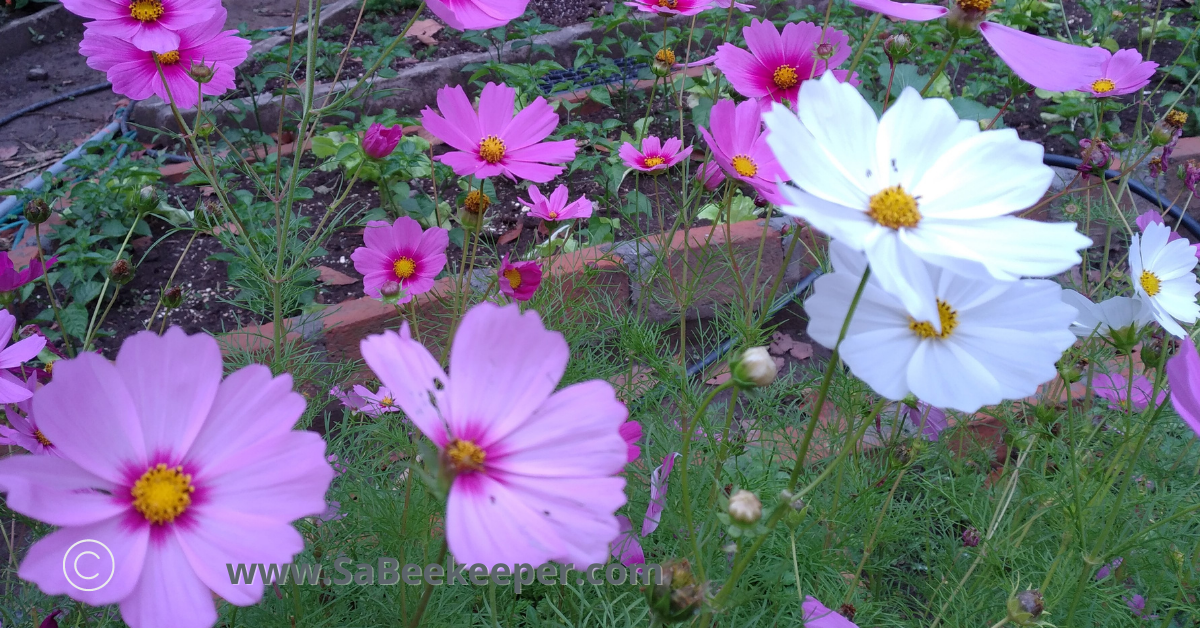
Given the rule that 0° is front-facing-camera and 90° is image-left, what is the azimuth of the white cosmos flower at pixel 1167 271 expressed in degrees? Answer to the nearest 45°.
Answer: approximately 45°

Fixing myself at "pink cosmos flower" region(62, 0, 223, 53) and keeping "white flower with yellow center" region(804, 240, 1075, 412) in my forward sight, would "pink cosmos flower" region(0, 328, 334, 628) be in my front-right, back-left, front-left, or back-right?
front-right

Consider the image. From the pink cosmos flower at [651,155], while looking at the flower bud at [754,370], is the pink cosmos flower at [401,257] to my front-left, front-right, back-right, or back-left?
front-right
